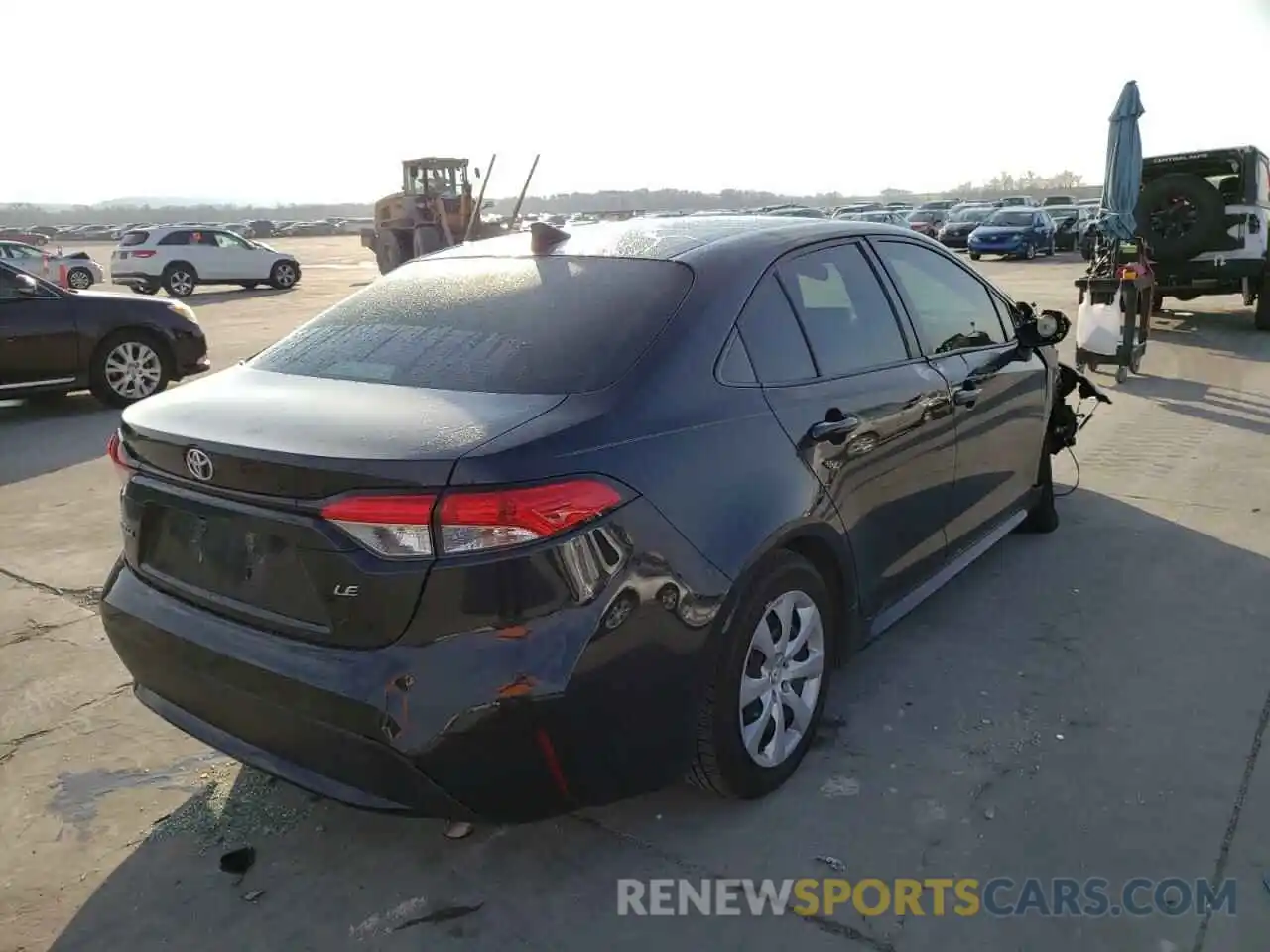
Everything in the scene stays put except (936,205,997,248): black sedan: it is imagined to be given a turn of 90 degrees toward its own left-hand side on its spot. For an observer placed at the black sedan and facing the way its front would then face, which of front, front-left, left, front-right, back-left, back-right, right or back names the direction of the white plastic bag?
front-right

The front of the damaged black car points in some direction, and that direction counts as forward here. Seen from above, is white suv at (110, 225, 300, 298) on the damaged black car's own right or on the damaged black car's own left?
on the damaged black car's own left

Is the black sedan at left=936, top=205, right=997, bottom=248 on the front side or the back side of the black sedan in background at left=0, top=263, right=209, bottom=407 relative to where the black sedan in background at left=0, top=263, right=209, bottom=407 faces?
on the front side

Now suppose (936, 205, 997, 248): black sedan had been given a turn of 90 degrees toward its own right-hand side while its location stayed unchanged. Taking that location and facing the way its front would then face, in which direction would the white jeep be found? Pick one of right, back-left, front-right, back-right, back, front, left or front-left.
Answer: back-left

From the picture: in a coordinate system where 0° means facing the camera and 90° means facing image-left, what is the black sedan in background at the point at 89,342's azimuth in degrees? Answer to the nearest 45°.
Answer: approximately 270°

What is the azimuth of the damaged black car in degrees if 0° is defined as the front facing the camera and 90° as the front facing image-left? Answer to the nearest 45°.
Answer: approximately 225°

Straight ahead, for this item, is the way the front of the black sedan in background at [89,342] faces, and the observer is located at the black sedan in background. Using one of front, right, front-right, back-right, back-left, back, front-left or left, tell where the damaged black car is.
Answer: right

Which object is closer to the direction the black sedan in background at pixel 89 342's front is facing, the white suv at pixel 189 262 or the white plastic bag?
the white plastic bag

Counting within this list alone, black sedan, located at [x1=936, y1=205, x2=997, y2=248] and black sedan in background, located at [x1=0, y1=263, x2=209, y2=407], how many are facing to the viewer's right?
1

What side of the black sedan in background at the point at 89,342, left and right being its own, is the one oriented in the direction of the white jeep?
front

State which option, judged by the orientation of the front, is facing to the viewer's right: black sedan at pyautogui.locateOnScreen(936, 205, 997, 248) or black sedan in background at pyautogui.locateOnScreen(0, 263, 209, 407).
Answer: the black sedan in background

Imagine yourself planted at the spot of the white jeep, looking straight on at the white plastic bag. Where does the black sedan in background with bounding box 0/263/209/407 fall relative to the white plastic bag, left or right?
right

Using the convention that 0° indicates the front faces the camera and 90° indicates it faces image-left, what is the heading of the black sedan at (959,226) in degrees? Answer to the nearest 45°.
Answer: approximately 45°

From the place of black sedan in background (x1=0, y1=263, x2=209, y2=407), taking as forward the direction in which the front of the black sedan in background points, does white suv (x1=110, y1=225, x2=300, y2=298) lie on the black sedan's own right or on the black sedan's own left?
on the black sedan's own left
